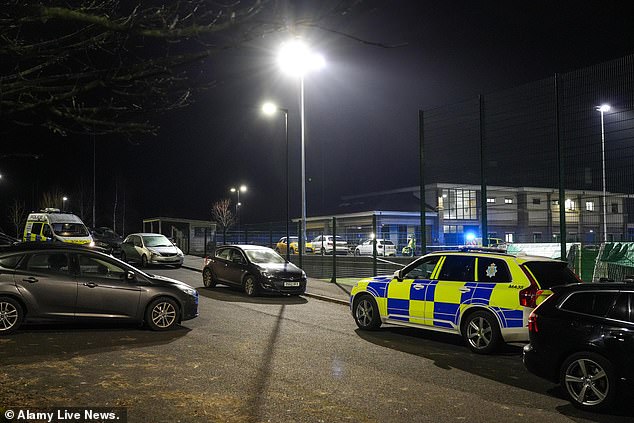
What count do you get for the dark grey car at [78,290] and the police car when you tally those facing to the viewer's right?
1

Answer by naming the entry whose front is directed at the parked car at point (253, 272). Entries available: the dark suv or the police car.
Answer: the police car

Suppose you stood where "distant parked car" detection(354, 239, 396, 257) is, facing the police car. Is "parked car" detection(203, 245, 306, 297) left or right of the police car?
right

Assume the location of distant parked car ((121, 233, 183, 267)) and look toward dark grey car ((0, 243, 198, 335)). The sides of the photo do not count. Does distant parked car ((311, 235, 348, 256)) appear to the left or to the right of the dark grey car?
left

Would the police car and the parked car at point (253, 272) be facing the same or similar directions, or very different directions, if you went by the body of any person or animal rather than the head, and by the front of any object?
very different directions

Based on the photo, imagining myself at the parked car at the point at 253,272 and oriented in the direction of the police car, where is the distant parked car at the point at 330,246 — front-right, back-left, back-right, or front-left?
back-left

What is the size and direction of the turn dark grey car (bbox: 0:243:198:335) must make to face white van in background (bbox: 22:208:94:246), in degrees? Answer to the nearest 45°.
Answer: approximately 90° to its left

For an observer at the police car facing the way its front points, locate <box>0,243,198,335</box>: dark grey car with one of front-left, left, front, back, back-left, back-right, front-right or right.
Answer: front-left

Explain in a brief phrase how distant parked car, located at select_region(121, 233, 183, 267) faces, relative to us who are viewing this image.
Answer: facing the viewer and to the right of the viewer

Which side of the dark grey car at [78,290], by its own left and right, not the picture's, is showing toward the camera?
right

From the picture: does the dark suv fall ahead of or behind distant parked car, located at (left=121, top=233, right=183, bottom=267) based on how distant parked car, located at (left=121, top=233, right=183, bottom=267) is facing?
ahead
